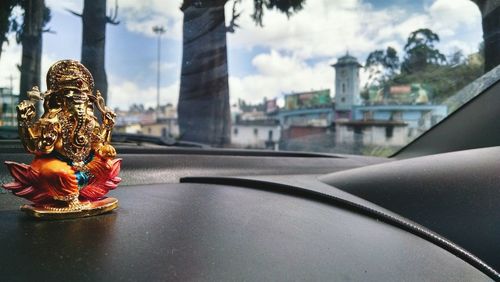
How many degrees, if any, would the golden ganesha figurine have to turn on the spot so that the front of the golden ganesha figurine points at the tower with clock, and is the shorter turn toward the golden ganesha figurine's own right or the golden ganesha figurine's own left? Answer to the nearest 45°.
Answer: approximately 90° to the golden ganesha figurine's own left

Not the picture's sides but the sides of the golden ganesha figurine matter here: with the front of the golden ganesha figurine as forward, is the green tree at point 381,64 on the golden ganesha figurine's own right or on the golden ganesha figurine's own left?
on the golden ganesha figurine's own left

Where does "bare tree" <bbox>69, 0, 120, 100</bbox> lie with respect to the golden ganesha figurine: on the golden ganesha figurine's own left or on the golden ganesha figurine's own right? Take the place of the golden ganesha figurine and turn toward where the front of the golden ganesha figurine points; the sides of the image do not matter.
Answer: on the golden ganesha figurine's own left

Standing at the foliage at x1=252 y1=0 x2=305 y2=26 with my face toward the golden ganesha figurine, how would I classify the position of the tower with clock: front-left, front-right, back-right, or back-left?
back-left

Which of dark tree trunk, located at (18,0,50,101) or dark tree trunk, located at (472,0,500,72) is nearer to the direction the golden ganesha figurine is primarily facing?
the dark tree trunk, located at (472,0,500,72)

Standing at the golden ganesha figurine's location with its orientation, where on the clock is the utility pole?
The utility pole is roughly at 7 o'clock from the golden ganesha figurine.

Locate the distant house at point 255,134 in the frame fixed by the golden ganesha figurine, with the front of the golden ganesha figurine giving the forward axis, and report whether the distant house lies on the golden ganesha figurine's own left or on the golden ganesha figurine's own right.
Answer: on the golden ganesha figurine's own left

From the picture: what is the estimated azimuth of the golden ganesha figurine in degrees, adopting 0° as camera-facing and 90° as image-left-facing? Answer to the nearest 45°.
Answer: approximately 315°

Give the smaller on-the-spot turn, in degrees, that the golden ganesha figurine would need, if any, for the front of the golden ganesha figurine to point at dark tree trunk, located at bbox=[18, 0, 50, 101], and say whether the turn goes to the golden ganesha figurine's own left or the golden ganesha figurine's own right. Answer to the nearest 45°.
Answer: approximately 135° to the golden ganesha figurine's own left

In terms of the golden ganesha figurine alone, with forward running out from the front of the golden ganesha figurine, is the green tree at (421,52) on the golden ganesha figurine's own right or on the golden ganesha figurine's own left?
on the golden ganesha figurine's own left

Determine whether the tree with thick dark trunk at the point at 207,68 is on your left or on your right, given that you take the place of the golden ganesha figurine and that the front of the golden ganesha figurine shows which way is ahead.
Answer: on your left
